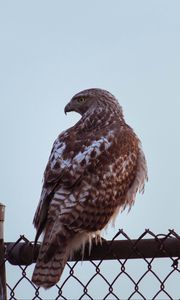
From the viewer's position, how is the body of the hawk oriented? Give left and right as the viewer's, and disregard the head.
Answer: facing away from the viewer and to the right of the viewer
